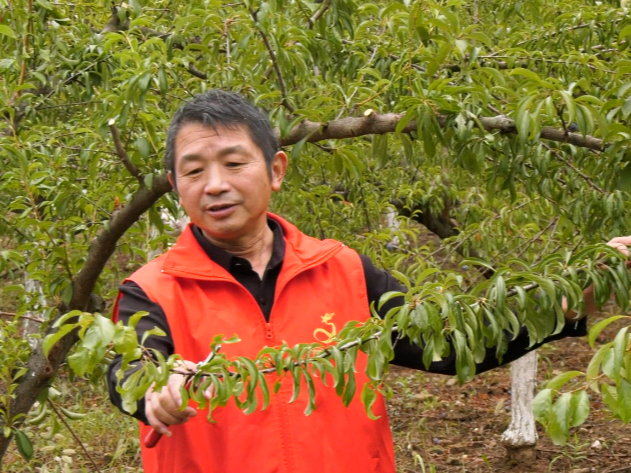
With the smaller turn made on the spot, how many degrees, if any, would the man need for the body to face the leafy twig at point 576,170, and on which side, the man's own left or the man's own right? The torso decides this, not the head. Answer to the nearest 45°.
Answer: approximately 135° to the man's own left

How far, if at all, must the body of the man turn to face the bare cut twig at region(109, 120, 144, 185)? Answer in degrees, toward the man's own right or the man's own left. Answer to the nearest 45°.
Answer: approximately 135° to the man's own right

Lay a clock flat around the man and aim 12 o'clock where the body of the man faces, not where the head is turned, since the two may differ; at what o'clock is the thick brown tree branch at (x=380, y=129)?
The thick brown tree branch is roughly at 7 o'clock from the man.

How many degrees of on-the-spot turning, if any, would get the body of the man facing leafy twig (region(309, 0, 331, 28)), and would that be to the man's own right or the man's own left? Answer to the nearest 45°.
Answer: approximately 180°

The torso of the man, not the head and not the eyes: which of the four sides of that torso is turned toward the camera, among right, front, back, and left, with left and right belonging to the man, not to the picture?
front

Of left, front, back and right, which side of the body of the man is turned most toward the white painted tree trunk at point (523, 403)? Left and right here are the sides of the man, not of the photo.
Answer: back
